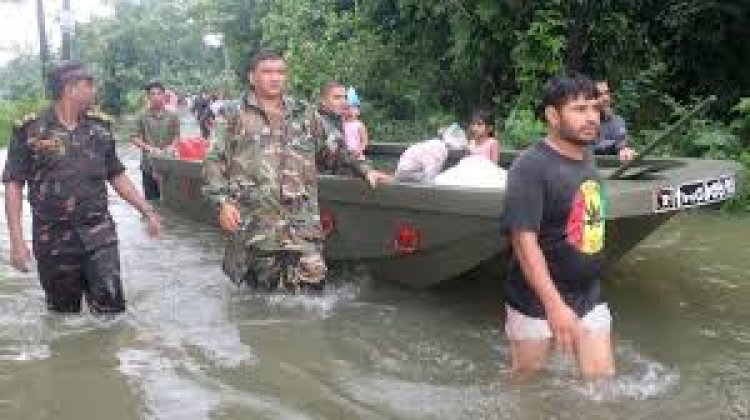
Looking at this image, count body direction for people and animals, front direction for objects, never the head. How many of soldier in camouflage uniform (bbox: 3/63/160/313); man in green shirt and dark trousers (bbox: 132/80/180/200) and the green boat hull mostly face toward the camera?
2

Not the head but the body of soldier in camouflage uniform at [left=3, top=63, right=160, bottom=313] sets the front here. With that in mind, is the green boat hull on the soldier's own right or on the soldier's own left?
on the soldier's own left

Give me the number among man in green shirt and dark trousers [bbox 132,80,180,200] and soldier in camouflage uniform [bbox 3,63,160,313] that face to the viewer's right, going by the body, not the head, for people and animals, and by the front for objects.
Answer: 0

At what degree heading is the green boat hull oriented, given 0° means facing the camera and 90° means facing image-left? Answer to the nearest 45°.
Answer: approximately 270°

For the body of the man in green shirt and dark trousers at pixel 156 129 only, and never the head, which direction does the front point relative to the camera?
toward the camera

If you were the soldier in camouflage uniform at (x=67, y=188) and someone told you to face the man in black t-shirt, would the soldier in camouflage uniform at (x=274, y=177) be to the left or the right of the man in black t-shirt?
left

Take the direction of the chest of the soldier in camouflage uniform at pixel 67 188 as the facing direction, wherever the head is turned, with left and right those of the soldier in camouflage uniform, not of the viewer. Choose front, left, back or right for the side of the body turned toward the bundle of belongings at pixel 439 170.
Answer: left

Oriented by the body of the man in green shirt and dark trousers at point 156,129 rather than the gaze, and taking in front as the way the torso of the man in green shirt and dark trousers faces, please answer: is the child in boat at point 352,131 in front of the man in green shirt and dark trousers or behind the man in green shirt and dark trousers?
in front

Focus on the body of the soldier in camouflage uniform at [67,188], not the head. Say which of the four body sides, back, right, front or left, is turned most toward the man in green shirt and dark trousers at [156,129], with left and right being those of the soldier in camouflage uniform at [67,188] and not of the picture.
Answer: back

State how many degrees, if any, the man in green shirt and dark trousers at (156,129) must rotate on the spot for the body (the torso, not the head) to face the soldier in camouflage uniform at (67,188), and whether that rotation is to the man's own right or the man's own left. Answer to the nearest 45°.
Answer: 0° — they already face them

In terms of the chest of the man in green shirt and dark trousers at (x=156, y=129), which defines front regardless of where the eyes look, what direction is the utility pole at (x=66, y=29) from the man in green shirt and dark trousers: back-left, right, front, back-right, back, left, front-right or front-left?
back

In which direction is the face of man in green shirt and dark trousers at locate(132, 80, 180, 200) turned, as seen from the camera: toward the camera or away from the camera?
toward the camera

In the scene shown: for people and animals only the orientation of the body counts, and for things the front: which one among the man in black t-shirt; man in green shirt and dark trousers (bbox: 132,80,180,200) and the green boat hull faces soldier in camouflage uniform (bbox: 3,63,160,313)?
man in green shirt and dark trousers (bbox: 132,80,180,200)

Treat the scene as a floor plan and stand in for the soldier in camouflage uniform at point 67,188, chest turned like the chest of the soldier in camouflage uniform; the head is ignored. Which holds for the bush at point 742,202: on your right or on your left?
on your left

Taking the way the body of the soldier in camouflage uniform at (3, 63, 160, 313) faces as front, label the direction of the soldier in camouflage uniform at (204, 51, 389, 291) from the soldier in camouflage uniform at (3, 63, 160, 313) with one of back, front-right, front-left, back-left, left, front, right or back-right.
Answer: left

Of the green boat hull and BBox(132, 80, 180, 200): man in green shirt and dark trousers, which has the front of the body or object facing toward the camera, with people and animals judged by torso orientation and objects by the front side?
the man in green shirt and dark trousers

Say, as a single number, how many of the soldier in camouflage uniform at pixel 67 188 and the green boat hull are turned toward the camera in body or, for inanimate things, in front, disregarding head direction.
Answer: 1
